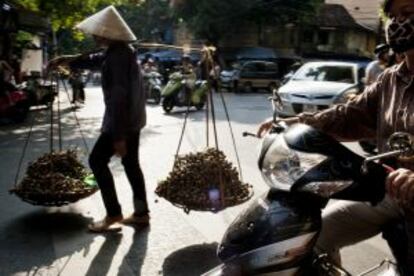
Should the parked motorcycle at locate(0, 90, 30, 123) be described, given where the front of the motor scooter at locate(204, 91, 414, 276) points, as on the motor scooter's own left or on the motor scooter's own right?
on the motor scooter's own right

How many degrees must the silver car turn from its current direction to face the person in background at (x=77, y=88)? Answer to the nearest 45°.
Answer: approximately 90° to its right

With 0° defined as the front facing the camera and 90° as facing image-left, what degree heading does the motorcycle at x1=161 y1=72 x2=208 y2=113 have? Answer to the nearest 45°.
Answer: approximately 45°

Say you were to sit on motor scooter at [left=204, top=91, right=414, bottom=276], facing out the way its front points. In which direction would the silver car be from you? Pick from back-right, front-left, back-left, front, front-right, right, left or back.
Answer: back-right

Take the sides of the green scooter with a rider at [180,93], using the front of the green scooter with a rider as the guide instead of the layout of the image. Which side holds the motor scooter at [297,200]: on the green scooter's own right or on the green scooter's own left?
on the green scooter's own left

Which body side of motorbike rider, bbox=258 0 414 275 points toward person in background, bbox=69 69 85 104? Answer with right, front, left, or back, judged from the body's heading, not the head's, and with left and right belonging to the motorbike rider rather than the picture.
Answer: right
